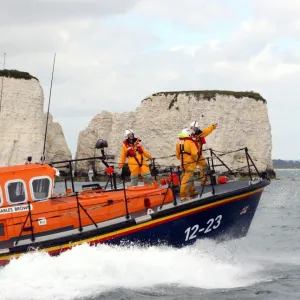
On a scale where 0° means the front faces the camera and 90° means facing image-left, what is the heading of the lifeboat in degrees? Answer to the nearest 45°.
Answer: approximately 270°
